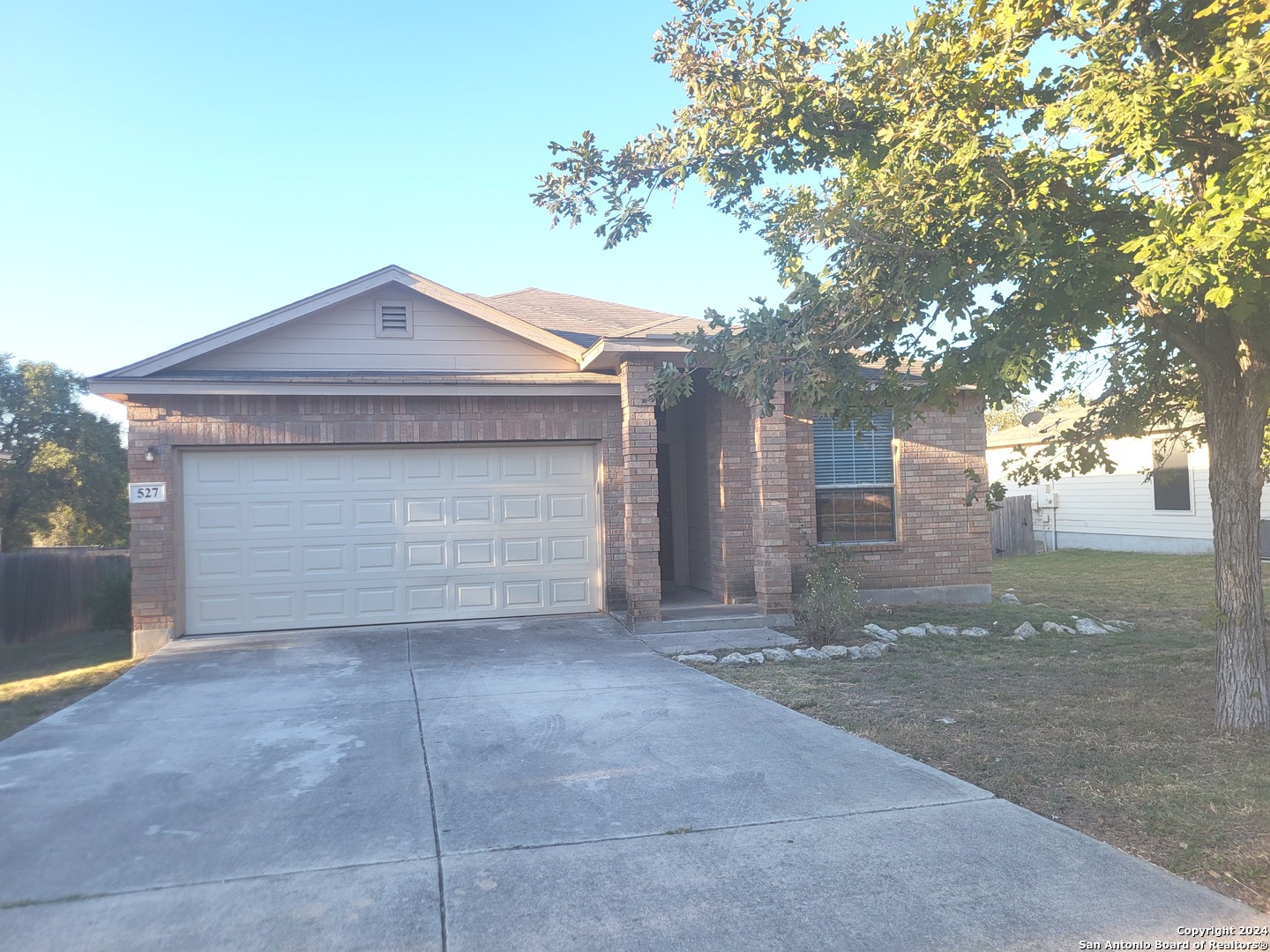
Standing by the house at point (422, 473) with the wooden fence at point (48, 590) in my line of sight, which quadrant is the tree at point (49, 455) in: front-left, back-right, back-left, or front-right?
front-right

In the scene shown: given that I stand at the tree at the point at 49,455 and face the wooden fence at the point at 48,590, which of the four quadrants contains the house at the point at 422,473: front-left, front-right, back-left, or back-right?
front-left

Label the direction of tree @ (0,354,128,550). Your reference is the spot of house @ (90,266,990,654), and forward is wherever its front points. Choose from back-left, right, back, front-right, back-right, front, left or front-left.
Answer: back-right

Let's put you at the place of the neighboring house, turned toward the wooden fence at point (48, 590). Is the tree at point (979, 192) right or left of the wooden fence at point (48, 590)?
left

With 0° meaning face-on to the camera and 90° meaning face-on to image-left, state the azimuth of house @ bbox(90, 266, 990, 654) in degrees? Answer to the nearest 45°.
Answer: approximately 0°

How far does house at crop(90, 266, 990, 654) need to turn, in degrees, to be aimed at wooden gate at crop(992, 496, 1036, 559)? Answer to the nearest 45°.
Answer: approximately 135° to its left

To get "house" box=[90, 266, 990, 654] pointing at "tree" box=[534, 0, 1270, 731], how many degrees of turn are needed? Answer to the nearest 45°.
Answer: approximately 45° to its left
